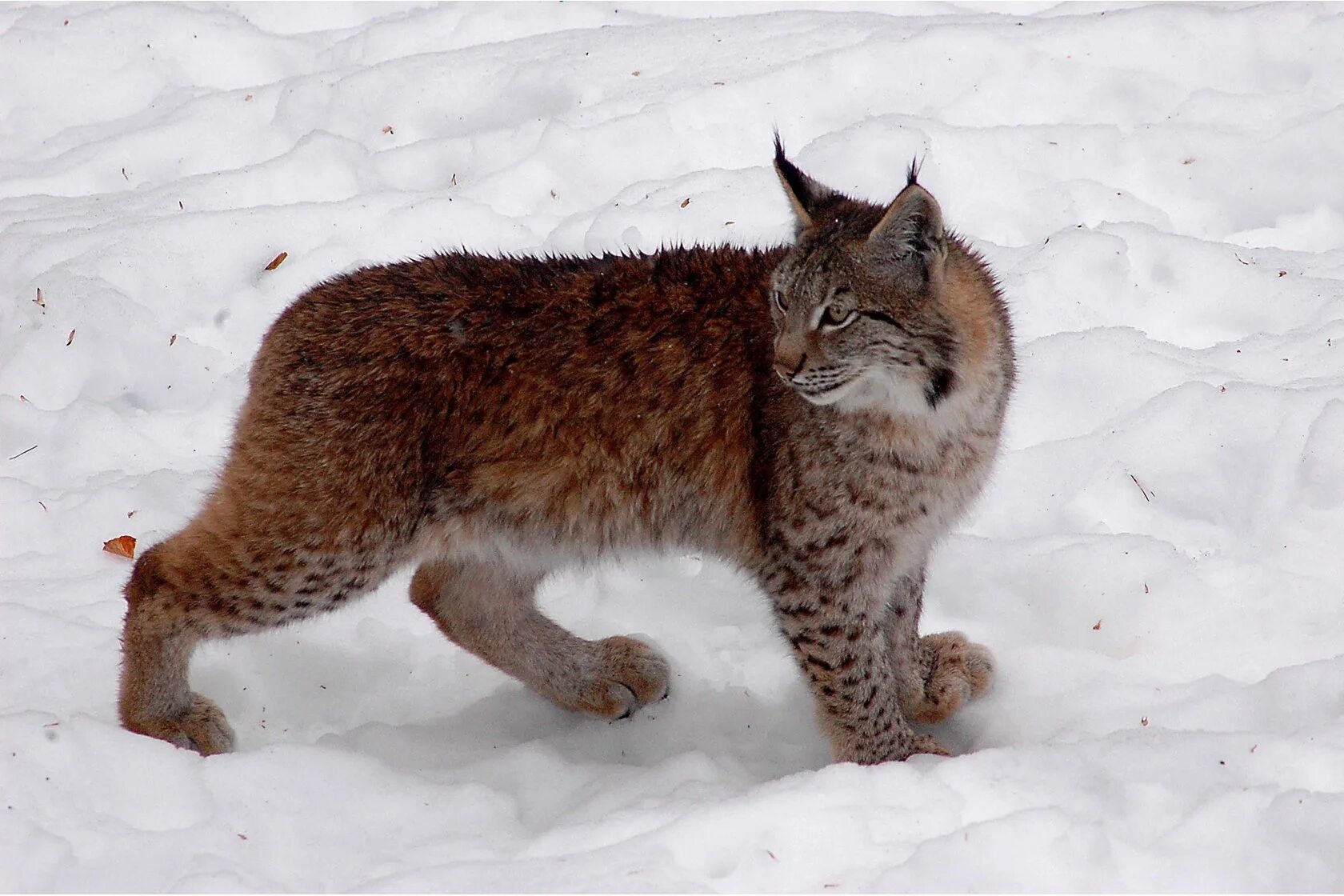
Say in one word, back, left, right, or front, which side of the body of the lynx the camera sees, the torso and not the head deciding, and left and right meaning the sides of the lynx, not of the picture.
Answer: right
